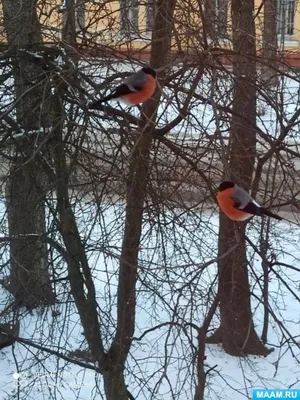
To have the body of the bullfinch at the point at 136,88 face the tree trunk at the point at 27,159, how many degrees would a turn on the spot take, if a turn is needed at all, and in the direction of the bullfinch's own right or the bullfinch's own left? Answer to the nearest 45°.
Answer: approximately 135° to the bullfinch's own left

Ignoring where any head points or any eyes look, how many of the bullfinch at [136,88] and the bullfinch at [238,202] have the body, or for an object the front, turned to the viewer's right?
1

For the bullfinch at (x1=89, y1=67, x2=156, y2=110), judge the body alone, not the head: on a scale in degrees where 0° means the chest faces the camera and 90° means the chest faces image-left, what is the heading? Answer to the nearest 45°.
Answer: approximately 270°

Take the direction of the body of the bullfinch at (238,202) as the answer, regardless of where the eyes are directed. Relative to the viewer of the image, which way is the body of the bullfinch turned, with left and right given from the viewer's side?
facing to the left of the viewer

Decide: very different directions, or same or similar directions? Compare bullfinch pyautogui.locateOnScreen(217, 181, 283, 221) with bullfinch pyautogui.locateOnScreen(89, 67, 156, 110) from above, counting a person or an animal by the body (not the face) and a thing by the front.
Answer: very different directions
